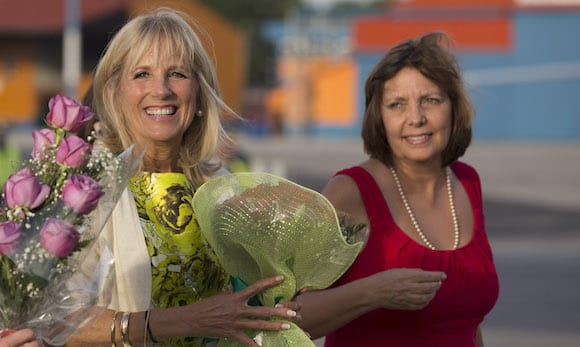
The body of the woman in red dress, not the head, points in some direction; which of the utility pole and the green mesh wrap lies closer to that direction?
the green mesh wrap

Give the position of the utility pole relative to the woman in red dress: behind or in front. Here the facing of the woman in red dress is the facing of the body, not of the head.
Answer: behind

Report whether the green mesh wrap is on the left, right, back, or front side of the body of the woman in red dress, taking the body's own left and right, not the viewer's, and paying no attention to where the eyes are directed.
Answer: right
